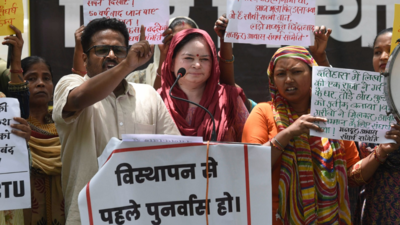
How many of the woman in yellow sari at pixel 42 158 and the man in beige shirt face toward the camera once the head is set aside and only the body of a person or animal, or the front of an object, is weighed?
2

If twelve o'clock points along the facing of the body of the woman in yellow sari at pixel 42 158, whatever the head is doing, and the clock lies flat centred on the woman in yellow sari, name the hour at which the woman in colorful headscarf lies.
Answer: The woman in colorful headscarf is roughly at 10 o'clock from the woman in yellow sari.

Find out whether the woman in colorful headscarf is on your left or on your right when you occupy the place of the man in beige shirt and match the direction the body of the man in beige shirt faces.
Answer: on your left

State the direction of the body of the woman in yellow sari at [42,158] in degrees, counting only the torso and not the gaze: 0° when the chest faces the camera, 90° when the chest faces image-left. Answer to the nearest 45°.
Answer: approximately 0°

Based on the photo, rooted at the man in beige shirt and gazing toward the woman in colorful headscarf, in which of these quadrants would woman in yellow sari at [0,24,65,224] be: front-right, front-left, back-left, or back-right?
back-left

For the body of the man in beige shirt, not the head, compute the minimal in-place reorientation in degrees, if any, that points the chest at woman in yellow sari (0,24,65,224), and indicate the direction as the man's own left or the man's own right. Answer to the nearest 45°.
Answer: approximately 135° to the man's own right

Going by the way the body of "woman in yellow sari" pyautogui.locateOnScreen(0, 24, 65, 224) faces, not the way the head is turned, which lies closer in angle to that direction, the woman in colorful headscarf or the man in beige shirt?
the man in beige shirt
